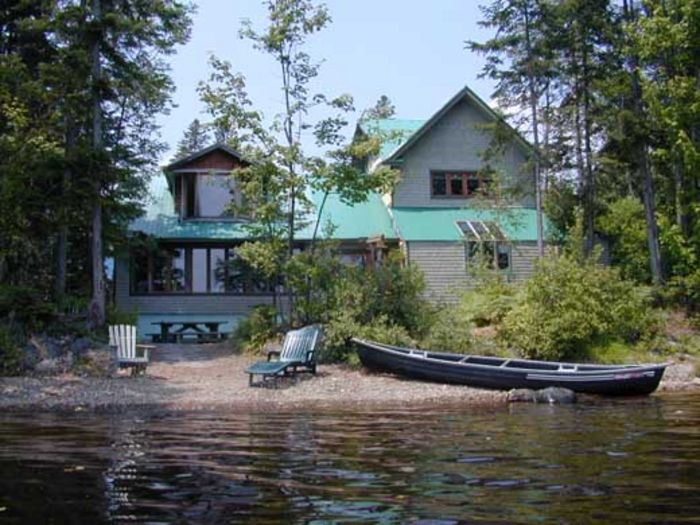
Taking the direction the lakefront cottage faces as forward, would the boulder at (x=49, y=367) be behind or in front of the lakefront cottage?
in front

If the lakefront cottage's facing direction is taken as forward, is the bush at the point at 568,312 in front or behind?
in front

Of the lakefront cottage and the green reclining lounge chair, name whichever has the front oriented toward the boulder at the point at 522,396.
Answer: the lakefront cottage

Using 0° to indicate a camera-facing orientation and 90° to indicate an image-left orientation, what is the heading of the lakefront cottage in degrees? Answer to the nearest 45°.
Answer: approximately 0°

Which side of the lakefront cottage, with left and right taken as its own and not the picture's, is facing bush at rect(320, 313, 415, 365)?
front

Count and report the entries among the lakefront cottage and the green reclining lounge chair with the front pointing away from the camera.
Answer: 0

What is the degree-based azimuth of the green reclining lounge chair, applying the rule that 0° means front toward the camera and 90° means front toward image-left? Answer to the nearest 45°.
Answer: approximately 45°

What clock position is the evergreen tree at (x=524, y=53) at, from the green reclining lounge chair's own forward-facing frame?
The evergreen tree is roughly at 6 o'clock from the green reclining lounge chair.

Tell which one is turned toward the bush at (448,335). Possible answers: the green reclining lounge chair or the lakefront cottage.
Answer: the lakefront cottage

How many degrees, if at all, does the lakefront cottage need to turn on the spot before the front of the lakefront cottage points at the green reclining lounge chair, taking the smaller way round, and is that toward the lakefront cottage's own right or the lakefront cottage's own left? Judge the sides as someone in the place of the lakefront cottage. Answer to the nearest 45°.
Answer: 0° — it already faces it

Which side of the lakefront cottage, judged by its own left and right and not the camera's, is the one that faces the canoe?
front

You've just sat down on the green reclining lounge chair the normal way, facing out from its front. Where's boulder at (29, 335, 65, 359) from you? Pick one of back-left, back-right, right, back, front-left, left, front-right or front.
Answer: front-right

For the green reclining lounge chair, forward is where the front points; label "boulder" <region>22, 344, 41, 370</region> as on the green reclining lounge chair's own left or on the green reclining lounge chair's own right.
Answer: on the green reclining lounge chair's own right

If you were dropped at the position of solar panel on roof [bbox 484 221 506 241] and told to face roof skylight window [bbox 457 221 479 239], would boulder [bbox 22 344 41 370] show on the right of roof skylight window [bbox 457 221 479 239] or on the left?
left

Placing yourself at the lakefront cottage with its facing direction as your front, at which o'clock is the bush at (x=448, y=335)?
The bush is roughly at 12 o'clock from the lakefront cottage.
